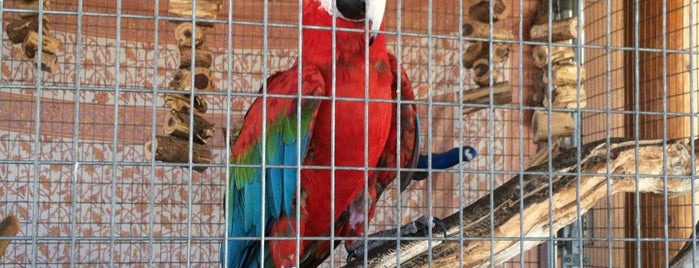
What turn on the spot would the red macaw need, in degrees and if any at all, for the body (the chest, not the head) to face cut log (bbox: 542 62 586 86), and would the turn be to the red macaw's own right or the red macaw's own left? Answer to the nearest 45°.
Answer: approximately 90° to the red macaw's own left

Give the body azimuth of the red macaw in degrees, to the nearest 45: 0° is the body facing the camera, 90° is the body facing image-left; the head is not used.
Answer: approximately 315°

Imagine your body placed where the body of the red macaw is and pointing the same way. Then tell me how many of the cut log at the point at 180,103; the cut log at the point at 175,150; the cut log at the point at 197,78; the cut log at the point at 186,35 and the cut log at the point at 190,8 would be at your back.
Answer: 5

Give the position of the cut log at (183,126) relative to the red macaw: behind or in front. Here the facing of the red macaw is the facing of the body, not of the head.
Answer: behind

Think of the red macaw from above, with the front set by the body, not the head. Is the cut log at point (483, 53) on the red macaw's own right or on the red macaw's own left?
on the red macaw's own left

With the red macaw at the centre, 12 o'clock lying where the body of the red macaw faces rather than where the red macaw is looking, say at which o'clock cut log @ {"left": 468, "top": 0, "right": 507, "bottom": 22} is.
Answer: The cut log is roughly at 9 o'clock from the red macaw.

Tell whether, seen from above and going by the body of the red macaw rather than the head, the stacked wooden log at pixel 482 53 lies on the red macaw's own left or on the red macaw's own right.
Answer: on the red macaw's own left

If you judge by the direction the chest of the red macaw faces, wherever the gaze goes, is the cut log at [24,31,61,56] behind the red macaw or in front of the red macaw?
behind
